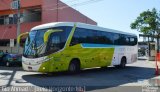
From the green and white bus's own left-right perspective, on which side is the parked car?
on its right

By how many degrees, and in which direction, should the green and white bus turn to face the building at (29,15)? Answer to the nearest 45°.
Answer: approximately 135° to its right

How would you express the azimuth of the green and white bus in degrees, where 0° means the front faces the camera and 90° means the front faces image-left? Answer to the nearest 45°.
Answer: approximately 45°
